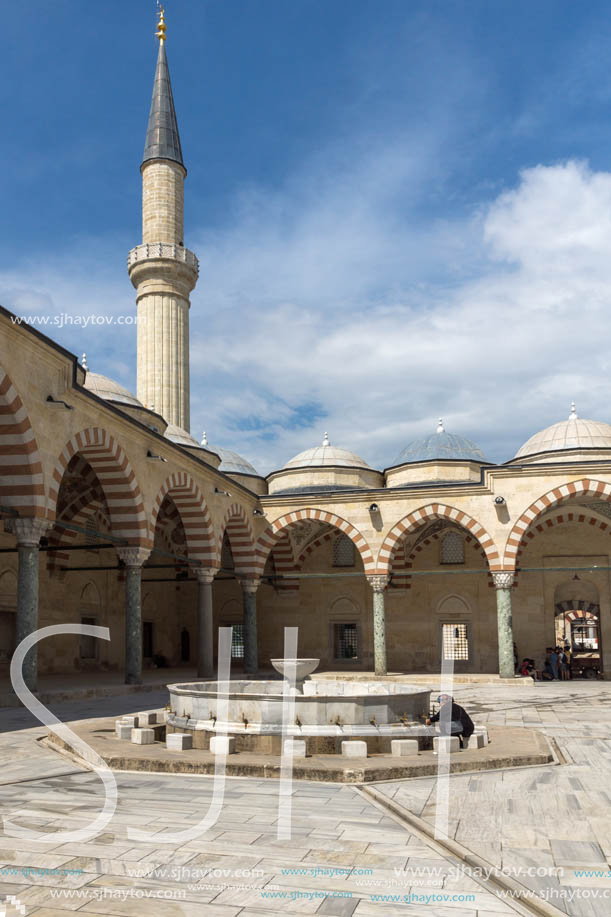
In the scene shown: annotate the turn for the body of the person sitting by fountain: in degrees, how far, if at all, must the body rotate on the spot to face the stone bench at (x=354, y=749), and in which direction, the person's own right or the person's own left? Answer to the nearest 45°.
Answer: approximately 45° to the person's own left

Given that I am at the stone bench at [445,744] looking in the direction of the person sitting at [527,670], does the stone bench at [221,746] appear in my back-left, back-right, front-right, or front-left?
back-left

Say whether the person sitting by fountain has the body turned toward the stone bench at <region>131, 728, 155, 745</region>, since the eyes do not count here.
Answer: yes

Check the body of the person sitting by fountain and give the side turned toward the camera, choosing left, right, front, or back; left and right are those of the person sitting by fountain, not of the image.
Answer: left

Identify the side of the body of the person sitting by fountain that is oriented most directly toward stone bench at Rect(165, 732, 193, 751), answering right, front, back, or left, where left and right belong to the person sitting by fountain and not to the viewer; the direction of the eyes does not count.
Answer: front

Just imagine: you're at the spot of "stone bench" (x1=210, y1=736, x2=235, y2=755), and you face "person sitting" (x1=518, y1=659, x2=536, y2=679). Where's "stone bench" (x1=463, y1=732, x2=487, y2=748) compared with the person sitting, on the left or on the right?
right

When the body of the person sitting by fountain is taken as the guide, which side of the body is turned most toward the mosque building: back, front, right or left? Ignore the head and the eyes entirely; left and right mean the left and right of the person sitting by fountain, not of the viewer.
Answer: right

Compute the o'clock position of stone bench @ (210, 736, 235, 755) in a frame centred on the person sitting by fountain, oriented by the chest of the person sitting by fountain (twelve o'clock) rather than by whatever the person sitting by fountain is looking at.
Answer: The stone bench is roughly at 11 o'clock from the person sitting by fountain.

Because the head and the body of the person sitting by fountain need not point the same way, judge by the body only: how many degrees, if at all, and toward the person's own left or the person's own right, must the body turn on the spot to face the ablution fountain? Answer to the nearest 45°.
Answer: approximately 45° to the person's own left

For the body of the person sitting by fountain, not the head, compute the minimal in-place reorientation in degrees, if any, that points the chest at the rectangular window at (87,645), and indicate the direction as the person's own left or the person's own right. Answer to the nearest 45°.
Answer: approximately 45° to the person's own right

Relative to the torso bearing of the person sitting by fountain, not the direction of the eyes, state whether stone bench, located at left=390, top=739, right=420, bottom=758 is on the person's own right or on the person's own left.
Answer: on the person's own left
